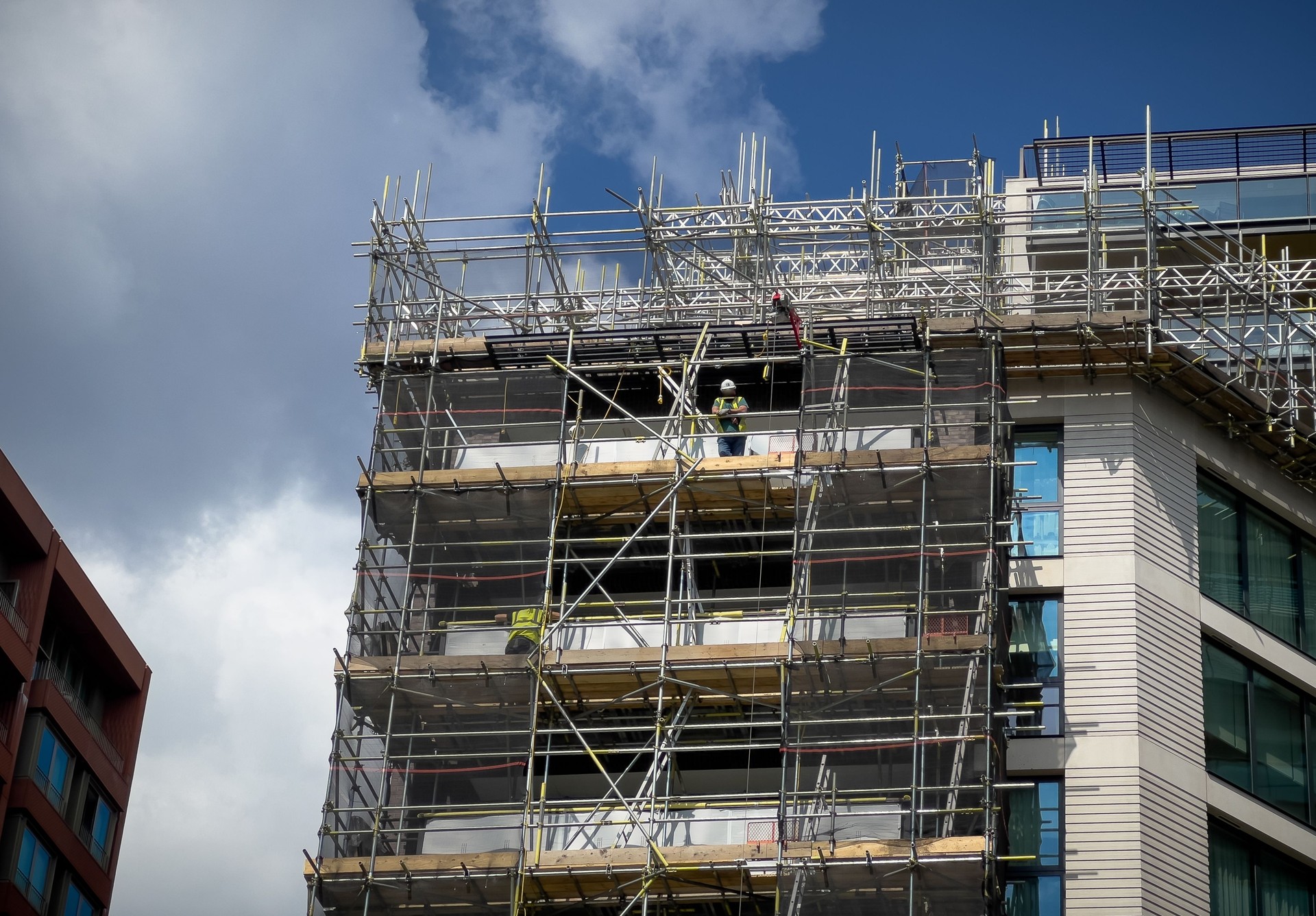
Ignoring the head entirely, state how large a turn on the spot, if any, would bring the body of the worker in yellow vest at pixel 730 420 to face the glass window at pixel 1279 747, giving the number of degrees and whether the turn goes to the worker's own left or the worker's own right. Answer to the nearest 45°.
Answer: approximately 90° to the worker's own left

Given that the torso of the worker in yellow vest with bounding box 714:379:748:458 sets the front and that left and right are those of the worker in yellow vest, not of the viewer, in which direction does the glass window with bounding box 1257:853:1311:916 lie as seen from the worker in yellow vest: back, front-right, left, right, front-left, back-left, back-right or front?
left

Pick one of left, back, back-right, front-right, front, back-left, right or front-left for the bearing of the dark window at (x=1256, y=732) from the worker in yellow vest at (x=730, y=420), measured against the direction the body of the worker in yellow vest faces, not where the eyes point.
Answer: left

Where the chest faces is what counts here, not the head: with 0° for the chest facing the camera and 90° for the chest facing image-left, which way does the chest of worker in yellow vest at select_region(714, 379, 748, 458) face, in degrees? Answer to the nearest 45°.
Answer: approximately 0°

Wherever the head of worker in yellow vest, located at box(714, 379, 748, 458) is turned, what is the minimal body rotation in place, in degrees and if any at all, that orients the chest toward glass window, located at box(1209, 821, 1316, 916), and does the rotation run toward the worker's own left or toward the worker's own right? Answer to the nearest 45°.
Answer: approximately 90° to the worker's own left

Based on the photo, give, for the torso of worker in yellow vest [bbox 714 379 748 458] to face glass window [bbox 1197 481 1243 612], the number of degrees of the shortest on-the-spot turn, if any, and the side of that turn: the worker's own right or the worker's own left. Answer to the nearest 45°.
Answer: approximately 90° to the worker's own left

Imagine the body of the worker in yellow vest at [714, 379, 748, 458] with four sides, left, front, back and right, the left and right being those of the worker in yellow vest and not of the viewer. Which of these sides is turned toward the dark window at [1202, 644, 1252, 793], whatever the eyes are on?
left

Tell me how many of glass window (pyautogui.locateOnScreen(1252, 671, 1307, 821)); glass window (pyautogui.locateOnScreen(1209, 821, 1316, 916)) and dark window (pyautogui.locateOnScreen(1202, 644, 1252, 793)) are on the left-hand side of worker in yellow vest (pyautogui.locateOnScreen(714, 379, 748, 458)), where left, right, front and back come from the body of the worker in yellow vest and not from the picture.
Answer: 3
